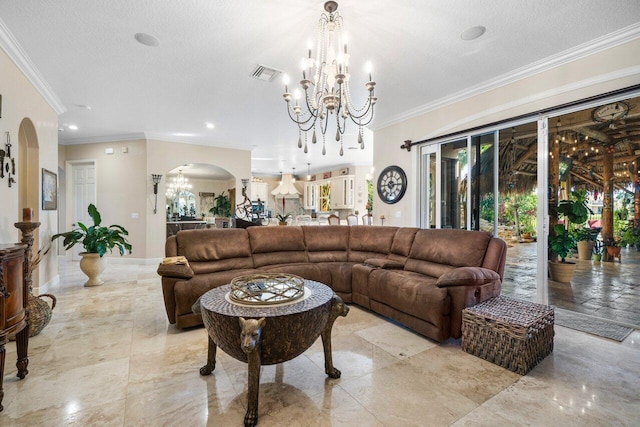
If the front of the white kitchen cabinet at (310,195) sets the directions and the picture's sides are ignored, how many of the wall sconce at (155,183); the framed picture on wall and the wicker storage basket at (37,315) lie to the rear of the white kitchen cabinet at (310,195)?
0

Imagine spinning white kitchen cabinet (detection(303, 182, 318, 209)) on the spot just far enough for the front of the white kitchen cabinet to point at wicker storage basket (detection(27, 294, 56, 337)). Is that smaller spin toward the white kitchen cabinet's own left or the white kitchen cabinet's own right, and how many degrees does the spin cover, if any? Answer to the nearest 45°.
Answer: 0° — it already faces it

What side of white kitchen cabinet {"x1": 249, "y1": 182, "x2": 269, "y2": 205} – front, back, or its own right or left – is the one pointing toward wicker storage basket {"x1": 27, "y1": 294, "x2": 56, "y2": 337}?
front

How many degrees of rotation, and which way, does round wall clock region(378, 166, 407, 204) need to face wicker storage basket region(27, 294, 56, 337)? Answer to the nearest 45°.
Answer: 0° — it already faces it

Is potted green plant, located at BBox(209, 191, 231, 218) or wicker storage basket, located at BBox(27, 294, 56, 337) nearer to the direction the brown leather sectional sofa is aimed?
the wicker storage basket

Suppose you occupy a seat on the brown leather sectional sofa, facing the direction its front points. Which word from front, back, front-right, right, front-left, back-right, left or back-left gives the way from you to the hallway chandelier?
back-right

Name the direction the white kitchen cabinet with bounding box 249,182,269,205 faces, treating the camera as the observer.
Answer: facing the viewer

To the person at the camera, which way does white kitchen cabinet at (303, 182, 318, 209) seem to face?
facing the viewer

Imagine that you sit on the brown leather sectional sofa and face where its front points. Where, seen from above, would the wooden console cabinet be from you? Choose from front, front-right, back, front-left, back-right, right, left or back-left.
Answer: front-right

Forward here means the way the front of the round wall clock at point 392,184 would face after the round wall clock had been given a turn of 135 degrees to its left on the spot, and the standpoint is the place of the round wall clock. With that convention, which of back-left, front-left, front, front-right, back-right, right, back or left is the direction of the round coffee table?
right

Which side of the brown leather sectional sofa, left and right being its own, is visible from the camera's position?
front

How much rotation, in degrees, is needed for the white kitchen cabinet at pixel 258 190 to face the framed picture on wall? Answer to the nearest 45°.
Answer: approximately 45° to its right

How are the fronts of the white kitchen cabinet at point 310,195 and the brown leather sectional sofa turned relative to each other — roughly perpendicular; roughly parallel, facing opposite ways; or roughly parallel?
roughly parallel

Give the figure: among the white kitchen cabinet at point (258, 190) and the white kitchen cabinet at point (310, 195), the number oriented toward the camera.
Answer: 2

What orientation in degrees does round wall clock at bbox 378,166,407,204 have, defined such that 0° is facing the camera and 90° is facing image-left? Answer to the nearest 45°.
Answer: approximately 45°

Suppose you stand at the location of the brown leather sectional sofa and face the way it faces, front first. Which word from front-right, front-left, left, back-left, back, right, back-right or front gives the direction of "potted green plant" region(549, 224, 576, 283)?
left

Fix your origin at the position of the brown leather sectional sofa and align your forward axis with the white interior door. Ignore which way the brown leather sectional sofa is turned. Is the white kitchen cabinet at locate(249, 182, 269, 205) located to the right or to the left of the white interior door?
right

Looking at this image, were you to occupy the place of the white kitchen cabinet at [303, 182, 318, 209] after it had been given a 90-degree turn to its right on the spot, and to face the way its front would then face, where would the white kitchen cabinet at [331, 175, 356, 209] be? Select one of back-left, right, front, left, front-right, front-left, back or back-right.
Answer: back-left

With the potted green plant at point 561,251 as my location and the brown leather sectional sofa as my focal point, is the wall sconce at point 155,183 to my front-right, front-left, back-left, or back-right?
front-right
